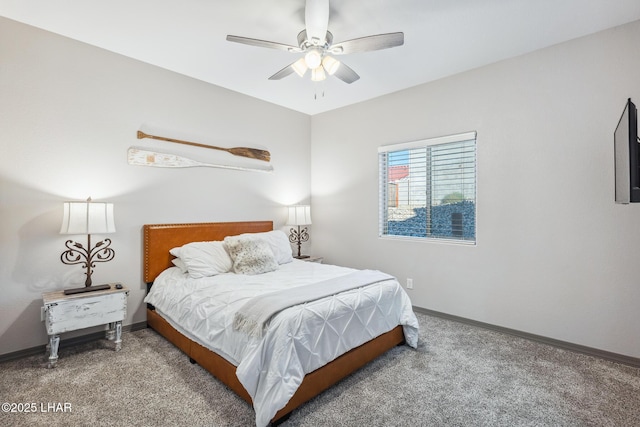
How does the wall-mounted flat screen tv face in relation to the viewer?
to the viewer's left

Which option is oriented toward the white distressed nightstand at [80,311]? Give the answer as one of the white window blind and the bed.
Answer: the white window blind

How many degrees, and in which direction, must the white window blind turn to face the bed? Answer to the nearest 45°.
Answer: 0° — it already faces it

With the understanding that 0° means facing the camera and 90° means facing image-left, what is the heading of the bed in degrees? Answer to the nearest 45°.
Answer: approximately 315°

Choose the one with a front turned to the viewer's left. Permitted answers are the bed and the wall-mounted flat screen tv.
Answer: the wall-mounted flat screen tv

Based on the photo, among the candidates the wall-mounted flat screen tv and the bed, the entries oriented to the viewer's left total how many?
1

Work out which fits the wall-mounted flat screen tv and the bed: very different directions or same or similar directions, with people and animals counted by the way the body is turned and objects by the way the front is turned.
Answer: very different directions

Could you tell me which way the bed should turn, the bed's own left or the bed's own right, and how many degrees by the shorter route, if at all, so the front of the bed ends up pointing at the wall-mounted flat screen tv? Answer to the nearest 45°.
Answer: approximately 45° to the bed's own left

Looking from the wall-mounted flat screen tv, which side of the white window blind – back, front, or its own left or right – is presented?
left

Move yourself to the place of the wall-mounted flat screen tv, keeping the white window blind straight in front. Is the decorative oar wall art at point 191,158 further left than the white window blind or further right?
left

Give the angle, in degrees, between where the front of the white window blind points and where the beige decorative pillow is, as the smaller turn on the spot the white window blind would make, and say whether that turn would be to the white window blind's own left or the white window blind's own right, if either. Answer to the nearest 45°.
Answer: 0° — it already faces it

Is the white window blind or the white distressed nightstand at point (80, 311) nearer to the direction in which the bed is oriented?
the white window blind
